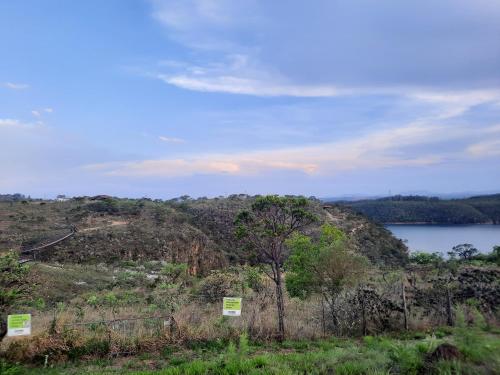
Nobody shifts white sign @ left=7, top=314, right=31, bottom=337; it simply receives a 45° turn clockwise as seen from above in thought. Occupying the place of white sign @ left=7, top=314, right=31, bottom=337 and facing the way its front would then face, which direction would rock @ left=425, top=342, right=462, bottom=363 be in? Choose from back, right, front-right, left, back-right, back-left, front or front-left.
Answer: left

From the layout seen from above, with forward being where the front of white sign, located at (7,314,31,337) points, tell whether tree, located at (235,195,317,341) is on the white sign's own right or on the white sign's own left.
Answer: on the white sign's own left

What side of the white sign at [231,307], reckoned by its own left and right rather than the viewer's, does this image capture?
front

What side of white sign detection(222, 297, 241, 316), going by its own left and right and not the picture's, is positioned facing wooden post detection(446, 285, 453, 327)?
left

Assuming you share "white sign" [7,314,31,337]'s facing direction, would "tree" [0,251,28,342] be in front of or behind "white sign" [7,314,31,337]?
behind

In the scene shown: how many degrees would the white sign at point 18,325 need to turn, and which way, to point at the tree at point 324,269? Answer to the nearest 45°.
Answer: approximately 90° to its left

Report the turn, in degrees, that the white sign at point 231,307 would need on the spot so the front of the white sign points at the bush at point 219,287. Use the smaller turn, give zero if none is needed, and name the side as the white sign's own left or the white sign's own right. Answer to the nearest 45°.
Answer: approximately 180°

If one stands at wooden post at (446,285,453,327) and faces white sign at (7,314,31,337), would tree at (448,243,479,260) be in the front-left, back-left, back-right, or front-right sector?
back-right

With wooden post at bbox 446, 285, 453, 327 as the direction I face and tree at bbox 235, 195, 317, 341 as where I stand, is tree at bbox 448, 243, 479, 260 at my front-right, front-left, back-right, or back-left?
front-left

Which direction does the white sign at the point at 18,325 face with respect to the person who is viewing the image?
facing the viewer

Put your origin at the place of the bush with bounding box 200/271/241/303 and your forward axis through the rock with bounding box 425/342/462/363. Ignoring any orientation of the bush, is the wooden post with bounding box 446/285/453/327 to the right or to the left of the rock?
left

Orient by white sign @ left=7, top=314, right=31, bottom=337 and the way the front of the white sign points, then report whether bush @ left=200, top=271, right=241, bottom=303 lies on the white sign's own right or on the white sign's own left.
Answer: on the white sign's own left
